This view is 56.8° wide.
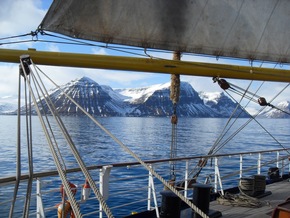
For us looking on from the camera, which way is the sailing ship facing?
facing away from the viewer and to the right of the viewer
